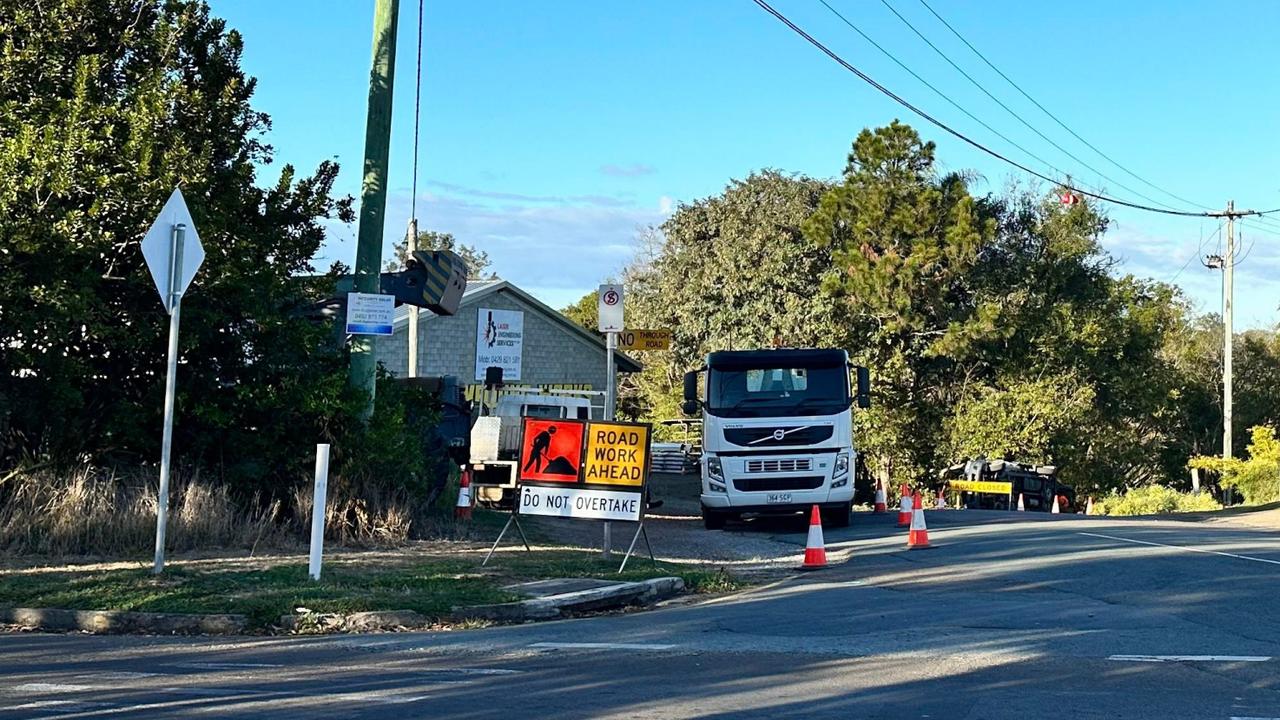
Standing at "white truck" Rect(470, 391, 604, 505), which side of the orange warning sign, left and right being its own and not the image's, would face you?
back

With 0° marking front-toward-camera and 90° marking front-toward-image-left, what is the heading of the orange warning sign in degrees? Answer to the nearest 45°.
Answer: approximately 0°

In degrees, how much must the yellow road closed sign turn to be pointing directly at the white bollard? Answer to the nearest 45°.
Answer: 0° — it already faces it

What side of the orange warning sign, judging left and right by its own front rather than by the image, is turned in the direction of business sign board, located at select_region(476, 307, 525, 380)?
back

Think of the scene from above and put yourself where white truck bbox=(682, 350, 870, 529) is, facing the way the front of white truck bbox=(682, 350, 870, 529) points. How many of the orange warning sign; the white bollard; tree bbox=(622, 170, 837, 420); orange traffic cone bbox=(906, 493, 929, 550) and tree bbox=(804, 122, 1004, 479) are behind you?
2

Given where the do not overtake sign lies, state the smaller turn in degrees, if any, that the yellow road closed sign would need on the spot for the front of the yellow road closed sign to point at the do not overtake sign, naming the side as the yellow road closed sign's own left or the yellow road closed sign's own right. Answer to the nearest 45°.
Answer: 0° — it already faces it

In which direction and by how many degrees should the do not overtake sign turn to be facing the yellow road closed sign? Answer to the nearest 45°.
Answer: approximately 135° to its left

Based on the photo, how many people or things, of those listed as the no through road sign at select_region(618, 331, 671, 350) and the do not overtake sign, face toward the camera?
2

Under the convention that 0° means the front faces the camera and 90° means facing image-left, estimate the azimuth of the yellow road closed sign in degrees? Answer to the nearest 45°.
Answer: approximately 0°
